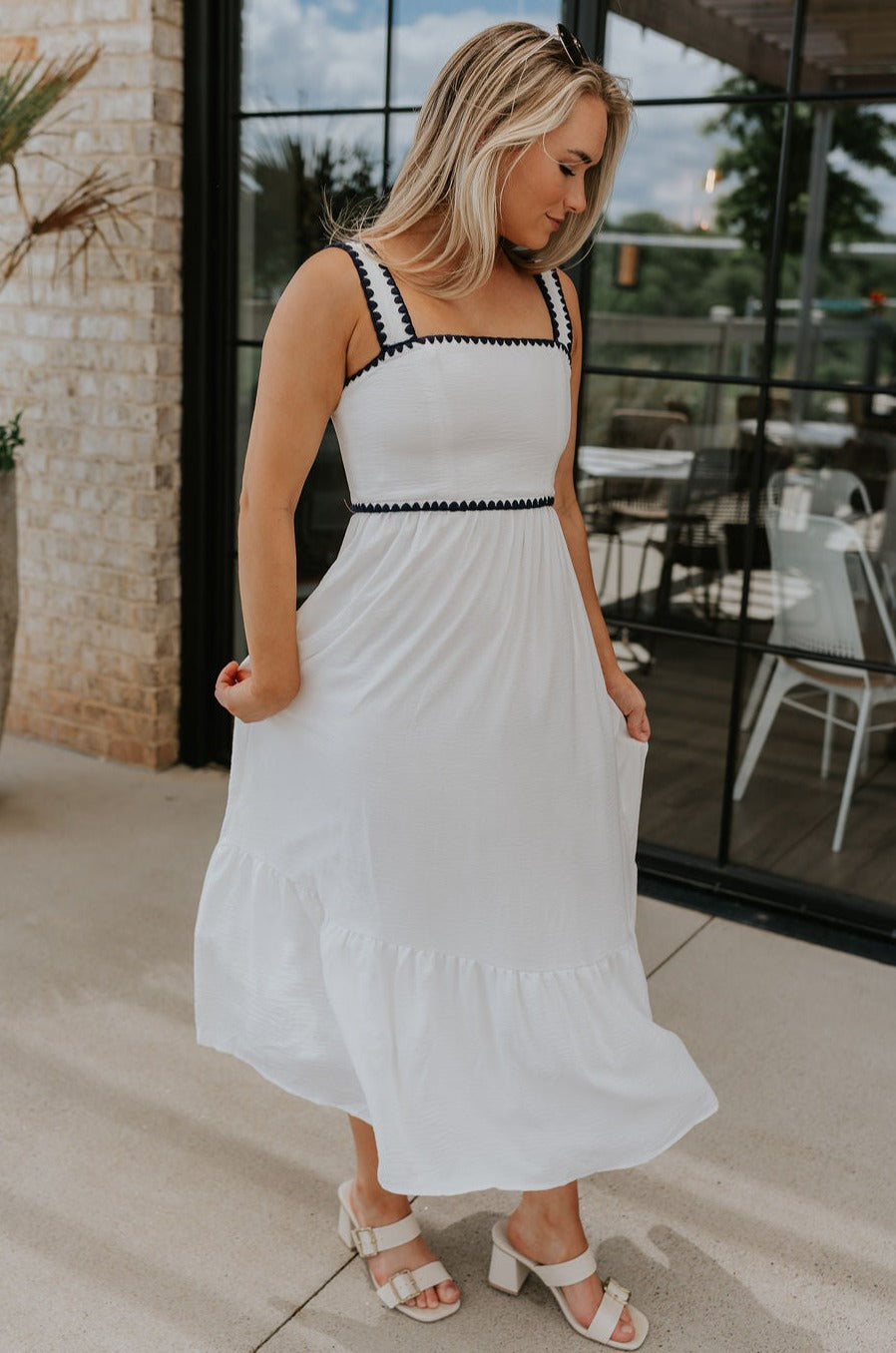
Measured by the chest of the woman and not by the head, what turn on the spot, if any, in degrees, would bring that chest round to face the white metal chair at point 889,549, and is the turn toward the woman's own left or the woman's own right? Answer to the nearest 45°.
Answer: approximately 90° to the woman's own left

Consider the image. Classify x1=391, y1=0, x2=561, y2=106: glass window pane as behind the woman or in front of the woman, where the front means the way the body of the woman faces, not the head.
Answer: behind

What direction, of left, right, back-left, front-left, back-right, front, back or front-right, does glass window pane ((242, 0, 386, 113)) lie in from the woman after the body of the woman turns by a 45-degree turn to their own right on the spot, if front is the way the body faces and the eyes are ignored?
back

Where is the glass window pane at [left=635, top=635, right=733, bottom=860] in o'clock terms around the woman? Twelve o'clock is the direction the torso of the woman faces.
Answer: The glass window pane is roughly at 8 o'clock from the woman.

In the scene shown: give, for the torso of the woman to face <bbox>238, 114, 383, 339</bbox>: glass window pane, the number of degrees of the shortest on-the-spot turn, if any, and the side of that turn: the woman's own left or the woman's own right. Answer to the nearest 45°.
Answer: approximately 135° to the woman's own left

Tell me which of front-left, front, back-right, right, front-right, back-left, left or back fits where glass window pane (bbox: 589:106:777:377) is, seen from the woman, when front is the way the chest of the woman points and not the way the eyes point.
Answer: back-left

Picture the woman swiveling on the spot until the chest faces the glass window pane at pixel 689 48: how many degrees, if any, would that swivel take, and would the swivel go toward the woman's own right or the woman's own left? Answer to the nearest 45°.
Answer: approximately 135° to the woman's own left

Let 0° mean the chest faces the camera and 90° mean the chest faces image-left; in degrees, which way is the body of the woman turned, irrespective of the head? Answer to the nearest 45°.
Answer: approximately 315°
